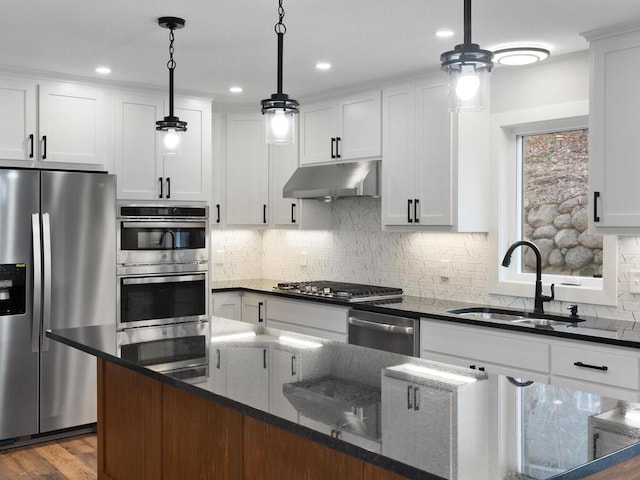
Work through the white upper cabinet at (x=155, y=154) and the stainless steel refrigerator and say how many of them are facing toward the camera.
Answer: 2

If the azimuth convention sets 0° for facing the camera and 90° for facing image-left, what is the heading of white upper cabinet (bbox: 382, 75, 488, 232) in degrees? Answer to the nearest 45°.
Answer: approximately 45°

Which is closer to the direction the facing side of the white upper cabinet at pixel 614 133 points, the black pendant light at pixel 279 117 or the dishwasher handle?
the black pendant light

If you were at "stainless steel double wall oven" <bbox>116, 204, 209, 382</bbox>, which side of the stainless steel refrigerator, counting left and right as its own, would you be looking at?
left

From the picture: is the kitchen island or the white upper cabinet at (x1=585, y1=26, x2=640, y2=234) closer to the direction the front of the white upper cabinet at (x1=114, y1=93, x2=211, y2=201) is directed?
the kitchen island

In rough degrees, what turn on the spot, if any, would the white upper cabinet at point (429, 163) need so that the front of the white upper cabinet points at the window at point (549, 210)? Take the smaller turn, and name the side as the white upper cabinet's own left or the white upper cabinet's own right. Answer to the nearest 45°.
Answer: approximately 135° to the white upper cabinet's own left

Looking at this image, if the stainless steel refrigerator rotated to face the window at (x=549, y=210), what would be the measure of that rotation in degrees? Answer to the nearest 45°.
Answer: approximately 45° to its left

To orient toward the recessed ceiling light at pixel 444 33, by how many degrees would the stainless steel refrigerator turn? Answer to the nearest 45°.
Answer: approximately 45° to its left

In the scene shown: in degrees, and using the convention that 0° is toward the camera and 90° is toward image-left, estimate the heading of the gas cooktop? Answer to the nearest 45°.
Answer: approximately 45°

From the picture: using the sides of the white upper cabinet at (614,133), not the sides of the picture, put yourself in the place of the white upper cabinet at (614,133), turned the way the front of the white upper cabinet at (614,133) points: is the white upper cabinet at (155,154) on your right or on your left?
on your right

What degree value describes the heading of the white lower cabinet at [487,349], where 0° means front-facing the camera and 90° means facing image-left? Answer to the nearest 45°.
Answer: approximately 45°

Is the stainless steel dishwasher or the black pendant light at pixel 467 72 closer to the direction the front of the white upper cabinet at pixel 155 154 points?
the black pendant light
